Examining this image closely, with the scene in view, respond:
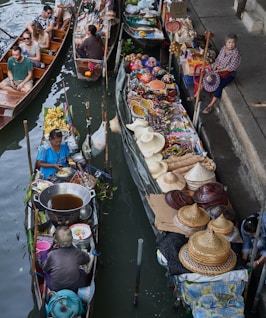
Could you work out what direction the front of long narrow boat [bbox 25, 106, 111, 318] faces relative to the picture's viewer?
facing away from the viewer

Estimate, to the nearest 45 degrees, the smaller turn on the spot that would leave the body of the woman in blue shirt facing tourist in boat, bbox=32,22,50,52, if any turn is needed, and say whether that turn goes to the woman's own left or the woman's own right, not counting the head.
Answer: approximately 135° to the woman's own left

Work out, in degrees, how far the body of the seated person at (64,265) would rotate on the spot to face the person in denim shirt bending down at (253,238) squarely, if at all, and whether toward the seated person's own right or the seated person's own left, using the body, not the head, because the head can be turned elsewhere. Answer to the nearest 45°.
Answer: approximately 90° to the seated person's own right

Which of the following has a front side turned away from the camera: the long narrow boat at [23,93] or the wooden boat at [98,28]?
the wooden boat

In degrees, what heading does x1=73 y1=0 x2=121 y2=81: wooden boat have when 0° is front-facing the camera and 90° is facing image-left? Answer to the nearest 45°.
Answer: approximately 180°

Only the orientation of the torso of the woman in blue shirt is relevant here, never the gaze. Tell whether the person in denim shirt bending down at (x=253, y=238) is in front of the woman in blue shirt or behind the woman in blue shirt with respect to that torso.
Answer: in front

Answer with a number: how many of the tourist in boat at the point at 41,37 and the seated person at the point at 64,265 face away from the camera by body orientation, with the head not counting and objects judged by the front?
1

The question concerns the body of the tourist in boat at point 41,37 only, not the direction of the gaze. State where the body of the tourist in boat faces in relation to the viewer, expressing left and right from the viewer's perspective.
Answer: facing the viewer and to the left of the viewer

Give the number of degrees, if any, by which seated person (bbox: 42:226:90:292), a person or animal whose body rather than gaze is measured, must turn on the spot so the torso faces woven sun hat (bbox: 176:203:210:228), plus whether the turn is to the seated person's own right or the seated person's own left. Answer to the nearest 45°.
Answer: approximately 90° to the seated person's own right

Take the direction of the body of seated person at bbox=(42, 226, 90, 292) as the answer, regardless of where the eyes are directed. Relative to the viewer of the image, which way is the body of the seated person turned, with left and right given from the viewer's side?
facing away from the viewer

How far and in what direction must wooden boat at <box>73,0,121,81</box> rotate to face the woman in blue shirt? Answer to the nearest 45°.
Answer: approximately 180°

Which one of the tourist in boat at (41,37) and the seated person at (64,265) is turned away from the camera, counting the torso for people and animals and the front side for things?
the seated person

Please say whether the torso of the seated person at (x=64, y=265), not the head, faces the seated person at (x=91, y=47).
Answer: yes

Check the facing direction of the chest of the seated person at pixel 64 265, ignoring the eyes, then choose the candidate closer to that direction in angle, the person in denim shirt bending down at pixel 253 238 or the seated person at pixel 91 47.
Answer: the seated person

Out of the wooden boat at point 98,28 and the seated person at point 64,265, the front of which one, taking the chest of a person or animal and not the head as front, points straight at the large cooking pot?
the seated person

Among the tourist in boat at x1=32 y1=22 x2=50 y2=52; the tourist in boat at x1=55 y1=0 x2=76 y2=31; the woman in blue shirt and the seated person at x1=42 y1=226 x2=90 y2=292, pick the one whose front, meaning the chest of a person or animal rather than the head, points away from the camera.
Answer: the seated person
